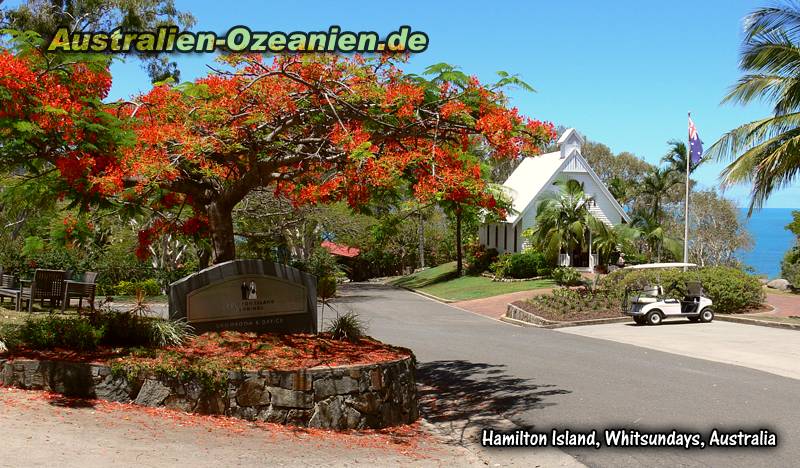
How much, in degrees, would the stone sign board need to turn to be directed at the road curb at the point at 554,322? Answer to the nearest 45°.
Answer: approximately 135° to its left

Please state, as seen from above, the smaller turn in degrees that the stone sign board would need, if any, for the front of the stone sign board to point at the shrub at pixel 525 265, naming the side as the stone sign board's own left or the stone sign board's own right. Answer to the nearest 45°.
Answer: approximately 135° to the stone sign board's own left

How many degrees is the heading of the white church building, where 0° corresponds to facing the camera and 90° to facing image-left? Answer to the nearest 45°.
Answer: approximately 315°

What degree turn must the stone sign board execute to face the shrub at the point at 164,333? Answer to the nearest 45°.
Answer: approximately 45° to its right

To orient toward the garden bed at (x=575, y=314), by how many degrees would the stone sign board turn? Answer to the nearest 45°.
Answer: approximately 135° to its left

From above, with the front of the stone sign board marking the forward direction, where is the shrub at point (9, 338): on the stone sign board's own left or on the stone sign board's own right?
on the stone sign board's own right

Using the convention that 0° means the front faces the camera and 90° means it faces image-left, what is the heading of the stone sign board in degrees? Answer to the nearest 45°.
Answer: approximately 0°

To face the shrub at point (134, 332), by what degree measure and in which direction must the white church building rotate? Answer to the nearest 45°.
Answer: approximately 45° to its right
